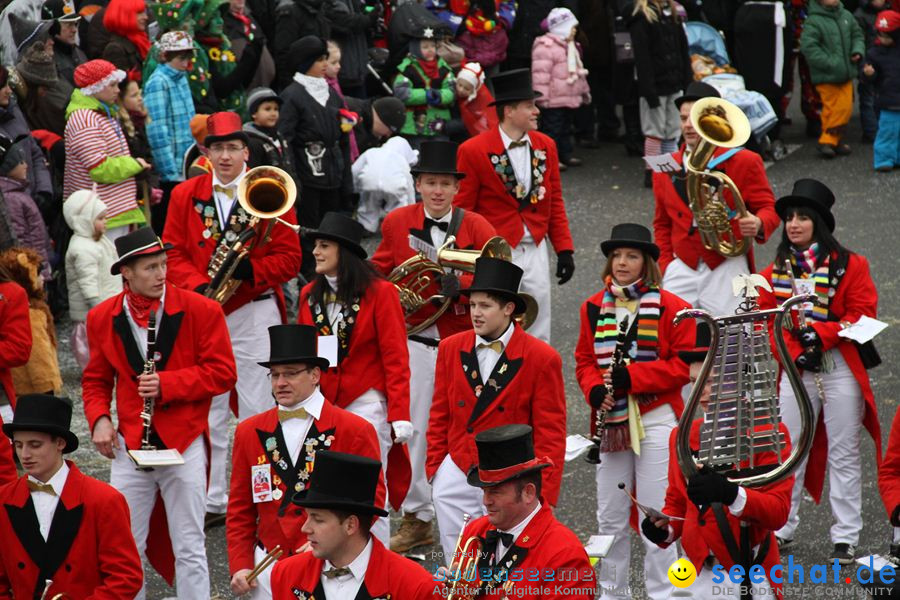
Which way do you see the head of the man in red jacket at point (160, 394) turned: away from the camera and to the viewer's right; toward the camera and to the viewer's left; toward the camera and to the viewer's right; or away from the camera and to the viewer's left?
toward the camera and to the viewer's right

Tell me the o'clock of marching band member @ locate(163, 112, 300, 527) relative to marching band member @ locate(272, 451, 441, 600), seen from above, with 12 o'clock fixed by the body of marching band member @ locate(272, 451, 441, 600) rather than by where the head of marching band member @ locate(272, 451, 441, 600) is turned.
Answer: marching band member @ locate(163, 112, 300, 527) is roughly at 4 o'clock from marching band member @ locate(272, 451, 441, 600).

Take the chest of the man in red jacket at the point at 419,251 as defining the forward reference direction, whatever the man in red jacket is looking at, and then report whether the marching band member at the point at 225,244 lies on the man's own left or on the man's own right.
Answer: on the man's own right

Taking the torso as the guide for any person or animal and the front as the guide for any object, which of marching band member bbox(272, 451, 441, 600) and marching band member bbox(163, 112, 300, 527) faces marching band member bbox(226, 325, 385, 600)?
marching band member bbox(163, 112, 300, 527)

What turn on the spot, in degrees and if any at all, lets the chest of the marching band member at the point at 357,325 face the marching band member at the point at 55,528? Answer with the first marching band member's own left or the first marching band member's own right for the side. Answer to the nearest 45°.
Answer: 0° — they already face them

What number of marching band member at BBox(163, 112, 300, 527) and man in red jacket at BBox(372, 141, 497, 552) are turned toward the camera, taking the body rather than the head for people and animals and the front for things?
2

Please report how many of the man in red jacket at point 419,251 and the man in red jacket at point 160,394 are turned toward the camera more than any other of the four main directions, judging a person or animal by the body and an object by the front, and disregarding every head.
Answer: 2

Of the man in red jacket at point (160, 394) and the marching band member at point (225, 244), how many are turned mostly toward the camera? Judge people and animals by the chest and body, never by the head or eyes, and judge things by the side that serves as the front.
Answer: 2

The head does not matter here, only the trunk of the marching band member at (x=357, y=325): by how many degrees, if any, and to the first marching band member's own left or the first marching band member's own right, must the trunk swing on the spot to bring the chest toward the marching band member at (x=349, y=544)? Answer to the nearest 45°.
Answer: approximately 45° to the first marching band member's own left

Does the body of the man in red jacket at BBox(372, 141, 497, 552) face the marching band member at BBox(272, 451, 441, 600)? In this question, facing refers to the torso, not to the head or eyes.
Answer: yes

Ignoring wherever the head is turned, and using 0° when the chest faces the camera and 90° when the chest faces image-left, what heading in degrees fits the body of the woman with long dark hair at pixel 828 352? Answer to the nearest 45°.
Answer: approximately 45°
